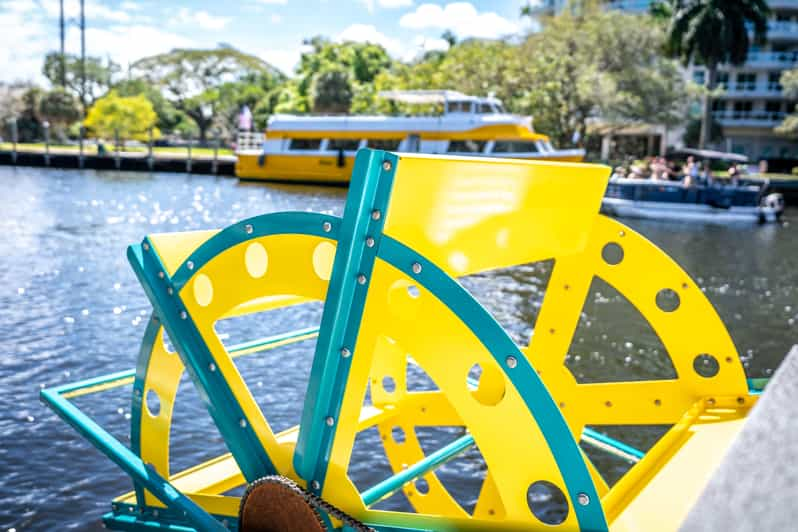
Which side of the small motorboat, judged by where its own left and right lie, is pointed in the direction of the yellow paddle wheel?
left

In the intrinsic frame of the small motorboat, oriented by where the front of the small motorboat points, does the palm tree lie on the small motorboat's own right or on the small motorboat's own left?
on the small motorboat's own right

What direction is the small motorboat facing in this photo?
to the viewer's left
